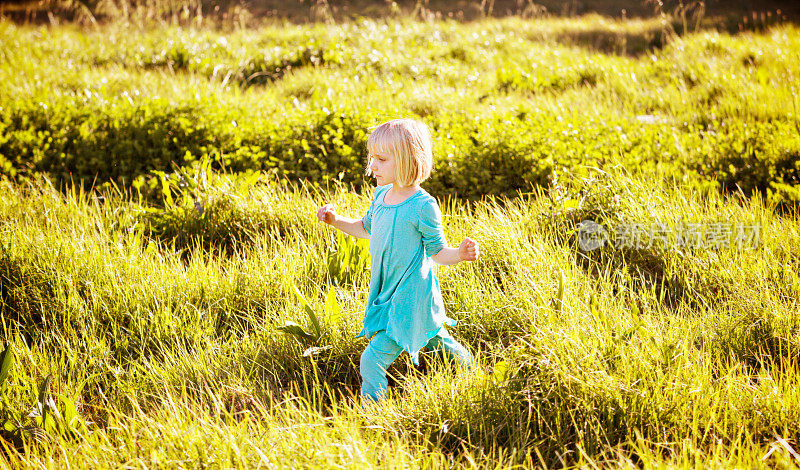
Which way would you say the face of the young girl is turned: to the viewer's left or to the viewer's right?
to the viewer's left

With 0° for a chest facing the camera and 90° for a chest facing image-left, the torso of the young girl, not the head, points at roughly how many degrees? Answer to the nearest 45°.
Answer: approximately 45°
